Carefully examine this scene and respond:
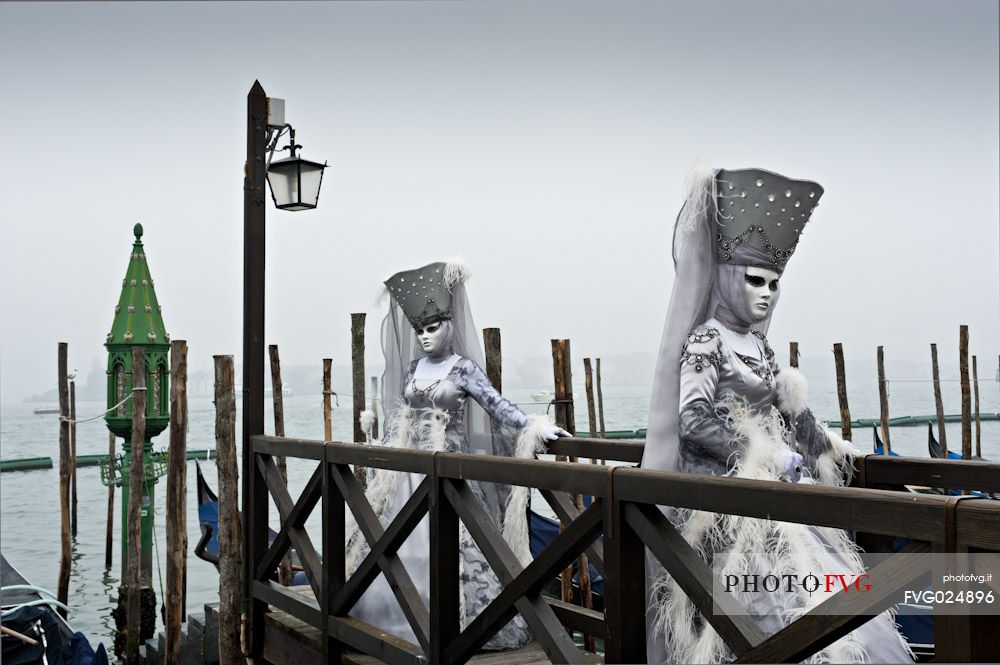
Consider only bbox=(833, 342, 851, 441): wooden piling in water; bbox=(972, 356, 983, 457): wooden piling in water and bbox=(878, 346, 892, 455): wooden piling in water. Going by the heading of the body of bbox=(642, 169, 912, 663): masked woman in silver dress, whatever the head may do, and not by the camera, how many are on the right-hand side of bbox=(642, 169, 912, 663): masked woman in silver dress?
0

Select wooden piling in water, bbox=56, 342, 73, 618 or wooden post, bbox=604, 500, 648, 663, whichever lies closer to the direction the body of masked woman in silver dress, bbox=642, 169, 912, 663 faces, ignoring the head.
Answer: the wooden post

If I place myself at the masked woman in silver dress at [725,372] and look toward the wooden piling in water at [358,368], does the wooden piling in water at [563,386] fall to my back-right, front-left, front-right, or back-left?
front-right

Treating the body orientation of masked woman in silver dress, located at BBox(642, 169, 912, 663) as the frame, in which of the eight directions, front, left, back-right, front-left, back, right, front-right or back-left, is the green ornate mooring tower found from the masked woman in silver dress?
back

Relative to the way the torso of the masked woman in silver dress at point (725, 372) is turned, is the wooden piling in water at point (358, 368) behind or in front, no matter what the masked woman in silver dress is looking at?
behind

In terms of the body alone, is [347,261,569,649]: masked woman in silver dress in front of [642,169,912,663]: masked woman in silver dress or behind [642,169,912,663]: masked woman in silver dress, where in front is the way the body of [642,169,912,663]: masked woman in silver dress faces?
behind

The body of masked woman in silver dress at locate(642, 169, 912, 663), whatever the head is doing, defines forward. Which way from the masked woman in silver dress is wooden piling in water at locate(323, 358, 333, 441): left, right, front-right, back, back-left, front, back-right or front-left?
back
